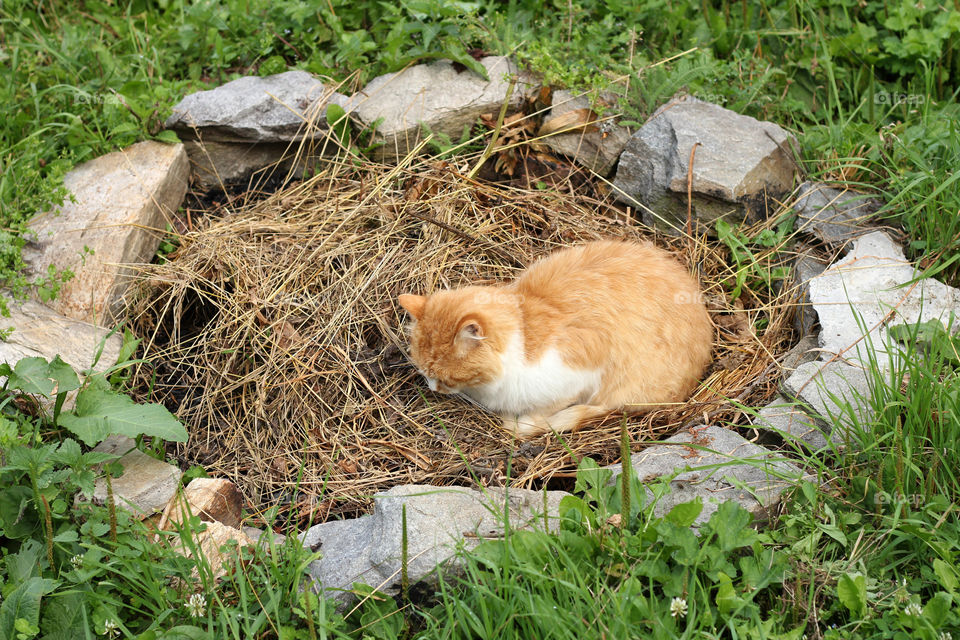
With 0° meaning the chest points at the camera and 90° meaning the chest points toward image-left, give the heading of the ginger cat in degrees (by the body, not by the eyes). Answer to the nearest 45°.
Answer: approximately 90°

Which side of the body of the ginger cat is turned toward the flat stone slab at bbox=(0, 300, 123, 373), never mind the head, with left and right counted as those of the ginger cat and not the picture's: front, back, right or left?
front

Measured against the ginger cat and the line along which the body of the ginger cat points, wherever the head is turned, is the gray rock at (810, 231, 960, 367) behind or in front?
behind

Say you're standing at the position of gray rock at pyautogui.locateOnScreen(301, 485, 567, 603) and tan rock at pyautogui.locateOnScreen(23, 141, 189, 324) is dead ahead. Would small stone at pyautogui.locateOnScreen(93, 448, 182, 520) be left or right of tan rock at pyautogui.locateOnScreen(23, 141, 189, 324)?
left

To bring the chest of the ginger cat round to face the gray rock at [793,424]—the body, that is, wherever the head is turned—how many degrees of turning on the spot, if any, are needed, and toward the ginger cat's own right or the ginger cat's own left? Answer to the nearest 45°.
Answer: approximately 135° to the ginger cat's own left

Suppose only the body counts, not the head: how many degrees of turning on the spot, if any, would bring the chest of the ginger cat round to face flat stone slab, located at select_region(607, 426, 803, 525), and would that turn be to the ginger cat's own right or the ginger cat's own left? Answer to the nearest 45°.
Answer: approximately 135° to the ginger cat's own left

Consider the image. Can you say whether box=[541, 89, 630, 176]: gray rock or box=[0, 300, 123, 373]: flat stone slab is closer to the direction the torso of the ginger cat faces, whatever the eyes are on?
the flat stone slab

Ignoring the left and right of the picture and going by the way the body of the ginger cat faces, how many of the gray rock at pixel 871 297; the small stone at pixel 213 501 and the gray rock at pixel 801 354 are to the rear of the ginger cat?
2

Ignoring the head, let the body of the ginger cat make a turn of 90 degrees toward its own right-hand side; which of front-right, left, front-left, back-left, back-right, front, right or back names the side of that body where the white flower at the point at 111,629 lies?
back-left

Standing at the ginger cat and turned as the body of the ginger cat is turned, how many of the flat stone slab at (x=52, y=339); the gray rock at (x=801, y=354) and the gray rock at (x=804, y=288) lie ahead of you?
1

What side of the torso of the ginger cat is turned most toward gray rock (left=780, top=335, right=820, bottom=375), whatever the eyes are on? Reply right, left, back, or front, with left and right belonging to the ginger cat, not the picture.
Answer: back

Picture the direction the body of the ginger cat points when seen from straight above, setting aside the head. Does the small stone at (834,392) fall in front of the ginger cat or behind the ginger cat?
behind

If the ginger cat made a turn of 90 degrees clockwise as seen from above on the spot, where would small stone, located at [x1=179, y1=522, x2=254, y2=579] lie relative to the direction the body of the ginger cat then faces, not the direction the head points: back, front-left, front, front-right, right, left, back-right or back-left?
back-left

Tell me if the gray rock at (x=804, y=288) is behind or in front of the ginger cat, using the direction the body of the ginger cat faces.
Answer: behind

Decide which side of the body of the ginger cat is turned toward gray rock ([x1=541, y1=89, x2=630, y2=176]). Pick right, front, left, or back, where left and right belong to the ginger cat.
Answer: right

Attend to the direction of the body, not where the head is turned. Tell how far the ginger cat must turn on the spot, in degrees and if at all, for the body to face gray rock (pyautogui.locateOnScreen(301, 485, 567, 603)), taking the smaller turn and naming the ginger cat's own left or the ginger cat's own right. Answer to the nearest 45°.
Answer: approximately 45° to the ginger cat's own left
